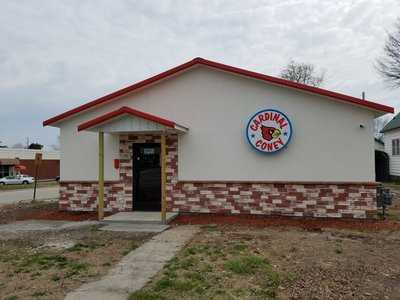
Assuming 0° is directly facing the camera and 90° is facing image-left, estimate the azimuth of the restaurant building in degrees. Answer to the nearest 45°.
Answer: approximately 0°

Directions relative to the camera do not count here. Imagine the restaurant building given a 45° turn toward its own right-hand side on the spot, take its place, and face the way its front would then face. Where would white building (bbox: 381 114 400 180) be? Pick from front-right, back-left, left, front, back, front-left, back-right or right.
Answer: back

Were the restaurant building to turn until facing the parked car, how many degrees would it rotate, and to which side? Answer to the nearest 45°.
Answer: approximately 135° to its right
